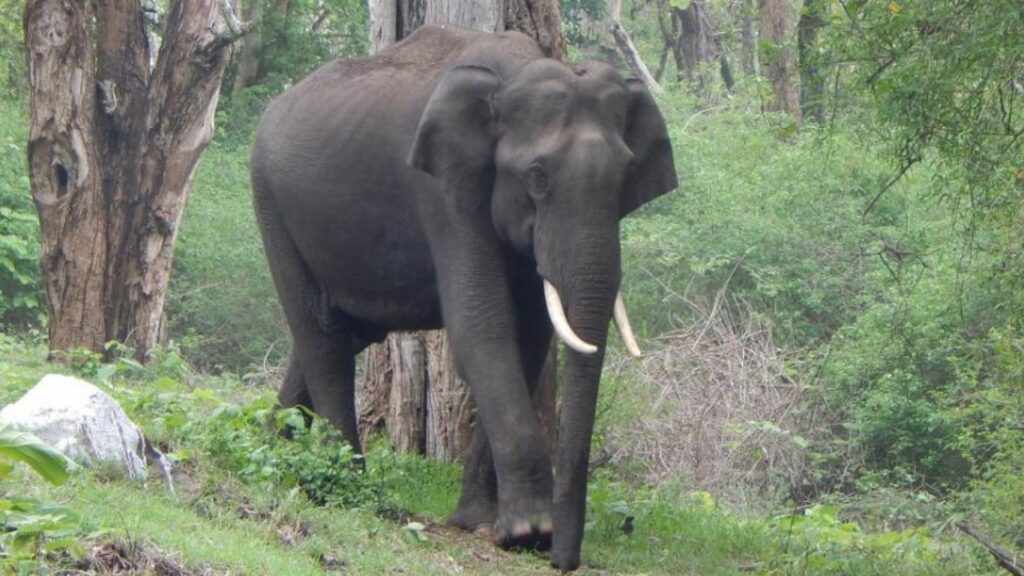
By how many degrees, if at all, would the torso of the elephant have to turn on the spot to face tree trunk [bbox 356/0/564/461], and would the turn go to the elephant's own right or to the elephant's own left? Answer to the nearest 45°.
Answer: approximately 135° to the elephant's own left

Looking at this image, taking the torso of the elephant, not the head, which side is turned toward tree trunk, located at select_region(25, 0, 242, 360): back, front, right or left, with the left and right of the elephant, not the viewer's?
back

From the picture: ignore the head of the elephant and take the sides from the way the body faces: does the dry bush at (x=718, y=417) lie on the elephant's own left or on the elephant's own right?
on the elephant's own left

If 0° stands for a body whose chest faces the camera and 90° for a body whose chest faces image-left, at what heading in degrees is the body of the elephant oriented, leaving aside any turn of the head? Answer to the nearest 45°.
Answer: approximately 315°

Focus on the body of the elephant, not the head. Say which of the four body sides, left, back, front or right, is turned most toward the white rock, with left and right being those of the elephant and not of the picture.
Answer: right

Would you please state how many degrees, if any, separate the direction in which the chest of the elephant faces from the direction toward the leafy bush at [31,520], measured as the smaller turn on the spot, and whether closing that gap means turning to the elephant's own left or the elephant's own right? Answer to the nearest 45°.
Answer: approximately 90° to the elephant's own right
